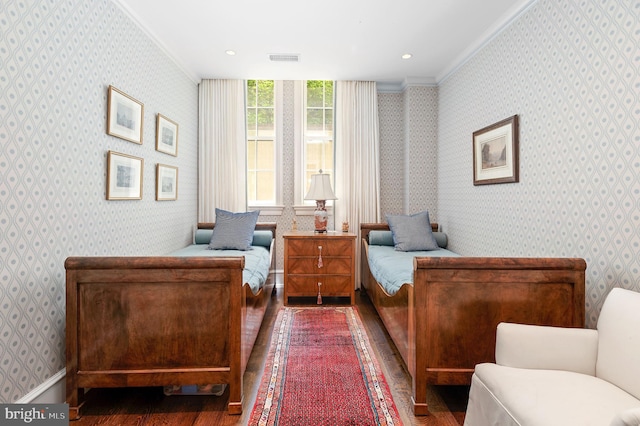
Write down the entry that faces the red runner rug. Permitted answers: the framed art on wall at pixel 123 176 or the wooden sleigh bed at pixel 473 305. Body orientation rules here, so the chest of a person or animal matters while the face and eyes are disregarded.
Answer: the framed art on wall

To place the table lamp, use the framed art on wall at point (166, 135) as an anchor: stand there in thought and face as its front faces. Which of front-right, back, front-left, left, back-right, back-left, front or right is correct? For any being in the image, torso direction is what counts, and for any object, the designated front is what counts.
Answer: front-left

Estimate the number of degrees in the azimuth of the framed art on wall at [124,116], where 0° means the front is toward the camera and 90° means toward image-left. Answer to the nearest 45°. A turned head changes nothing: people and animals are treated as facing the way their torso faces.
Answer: approximately 315°

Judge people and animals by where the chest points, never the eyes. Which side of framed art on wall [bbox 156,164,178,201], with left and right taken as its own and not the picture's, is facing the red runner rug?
front

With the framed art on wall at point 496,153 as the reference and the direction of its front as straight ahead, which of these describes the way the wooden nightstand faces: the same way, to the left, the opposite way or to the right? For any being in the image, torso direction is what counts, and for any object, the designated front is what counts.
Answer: to the left

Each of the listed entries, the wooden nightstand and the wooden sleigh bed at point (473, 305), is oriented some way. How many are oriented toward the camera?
2

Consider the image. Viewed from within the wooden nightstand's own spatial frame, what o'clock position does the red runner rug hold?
The red runner rug is roughly at 12 o'clock from the wooden nightstand.

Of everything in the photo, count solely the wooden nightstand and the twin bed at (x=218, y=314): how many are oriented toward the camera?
2
